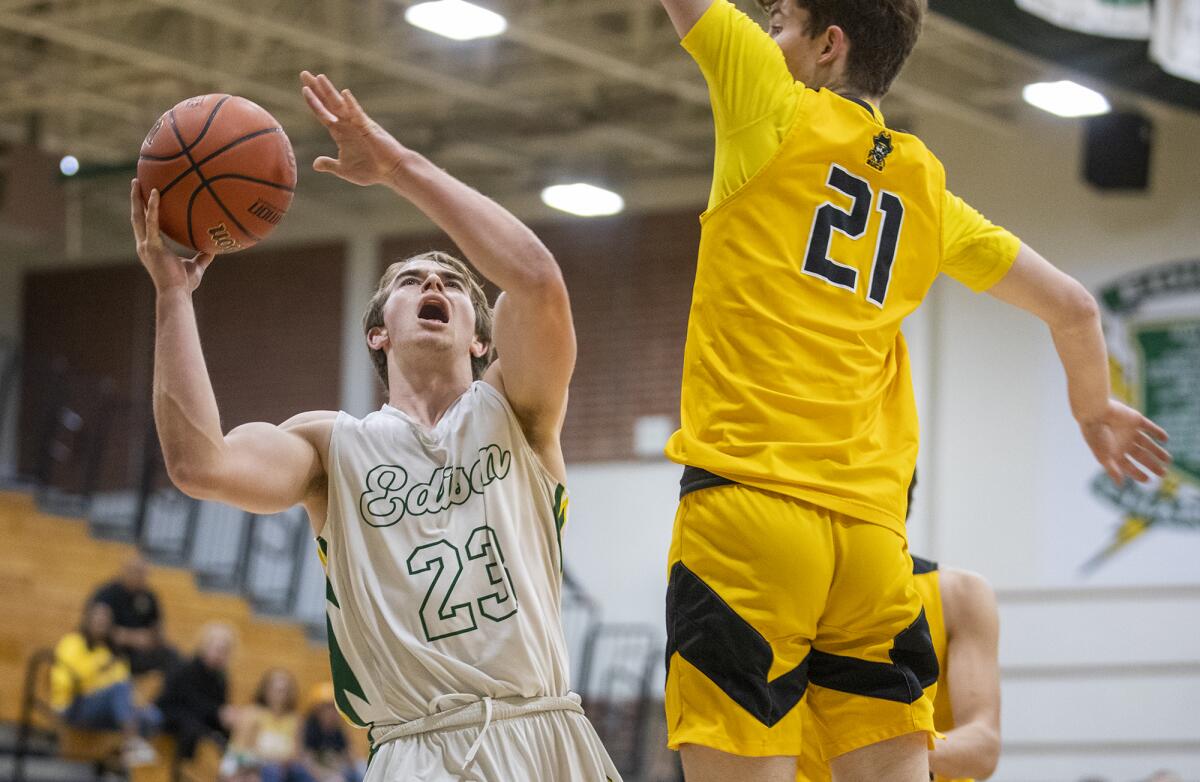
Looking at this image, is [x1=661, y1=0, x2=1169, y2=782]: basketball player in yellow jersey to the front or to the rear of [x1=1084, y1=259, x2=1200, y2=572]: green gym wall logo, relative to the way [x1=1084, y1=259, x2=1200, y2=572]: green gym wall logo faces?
to the front

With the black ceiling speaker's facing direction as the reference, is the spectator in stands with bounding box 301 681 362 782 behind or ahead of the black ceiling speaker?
ahead

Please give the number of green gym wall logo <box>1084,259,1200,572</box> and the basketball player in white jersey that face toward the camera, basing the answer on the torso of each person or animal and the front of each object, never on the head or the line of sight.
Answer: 2

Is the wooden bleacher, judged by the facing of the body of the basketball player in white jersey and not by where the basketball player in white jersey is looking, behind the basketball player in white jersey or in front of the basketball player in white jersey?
behind

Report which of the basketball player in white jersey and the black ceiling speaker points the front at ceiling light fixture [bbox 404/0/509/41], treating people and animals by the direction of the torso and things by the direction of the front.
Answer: the black ceiling speaker

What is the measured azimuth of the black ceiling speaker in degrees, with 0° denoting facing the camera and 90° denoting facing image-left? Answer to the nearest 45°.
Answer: approximately 45°

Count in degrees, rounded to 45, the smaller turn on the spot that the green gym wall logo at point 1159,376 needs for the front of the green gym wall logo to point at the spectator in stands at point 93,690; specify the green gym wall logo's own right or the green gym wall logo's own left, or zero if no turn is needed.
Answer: approximately 45° to the green gym wall logo's own right

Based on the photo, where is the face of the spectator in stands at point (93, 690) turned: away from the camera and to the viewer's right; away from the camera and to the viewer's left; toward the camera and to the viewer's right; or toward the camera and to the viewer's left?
toward the camera and to the viewer's right

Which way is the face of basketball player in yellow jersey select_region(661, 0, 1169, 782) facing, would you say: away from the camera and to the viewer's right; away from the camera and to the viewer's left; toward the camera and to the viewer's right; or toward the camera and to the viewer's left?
away from the camera and to the viewer's left

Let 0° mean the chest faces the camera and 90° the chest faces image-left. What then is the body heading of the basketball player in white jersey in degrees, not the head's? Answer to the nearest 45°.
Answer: approximately 0°

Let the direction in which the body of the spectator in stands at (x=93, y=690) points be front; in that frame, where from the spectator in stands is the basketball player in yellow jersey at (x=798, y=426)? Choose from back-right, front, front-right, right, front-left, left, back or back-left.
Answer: front-right

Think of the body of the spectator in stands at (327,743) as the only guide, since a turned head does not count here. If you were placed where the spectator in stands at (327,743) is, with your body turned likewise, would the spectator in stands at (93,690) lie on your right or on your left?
on your right

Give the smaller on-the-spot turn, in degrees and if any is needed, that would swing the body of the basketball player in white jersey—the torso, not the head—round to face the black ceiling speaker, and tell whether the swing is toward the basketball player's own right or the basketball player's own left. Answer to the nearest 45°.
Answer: approximately 135° to the basketball player's own left
